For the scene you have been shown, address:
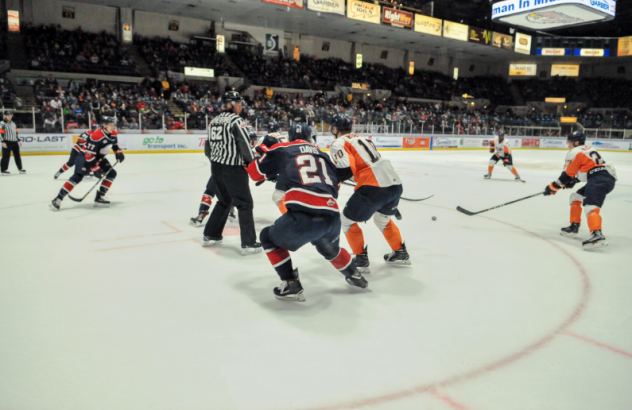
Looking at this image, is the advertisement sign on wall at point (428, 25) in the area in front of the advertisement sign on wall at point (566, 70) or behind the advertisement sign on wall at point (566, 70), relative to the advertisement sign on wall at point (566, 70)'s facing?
in front

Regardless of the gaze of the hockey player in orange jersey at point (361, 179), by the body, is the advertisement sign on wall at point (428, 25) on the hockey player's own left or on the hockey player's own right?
on the hockey player's own right

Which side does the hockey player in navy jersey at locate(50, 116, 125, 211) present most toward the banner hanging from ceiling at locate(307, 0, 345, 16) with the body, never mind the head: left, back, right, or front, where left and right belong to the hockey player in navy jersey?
left

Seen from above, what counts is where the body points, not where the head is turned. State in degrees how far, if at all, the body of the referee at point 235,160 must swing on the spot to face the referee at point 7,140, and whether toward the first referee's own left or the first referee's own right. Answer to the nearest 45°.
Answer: approximately 90° to the first referee's own left

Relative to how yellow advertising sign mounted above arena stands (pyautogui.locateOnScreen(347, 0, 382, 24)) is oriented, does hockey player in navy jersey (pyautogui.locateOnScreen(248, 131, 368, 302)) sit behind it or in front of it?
in front

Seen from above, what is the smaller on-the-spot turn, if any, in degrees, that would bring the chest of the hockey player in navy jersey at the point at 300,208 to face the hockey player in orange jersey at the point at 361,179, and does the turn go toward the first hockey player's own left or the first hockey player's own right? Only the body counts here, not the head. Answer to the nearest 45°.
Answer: approximately 90° to the first hockey player's own right

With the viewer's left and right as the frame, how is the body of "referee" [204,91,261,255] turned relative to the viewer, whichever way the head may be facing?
facing away from the viewer and to the right of the viewer

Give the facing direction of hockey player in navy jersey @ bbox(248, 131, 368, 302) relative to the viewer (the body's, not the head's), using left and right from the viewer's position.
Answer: facing away from the viewer and to the left of the viewer

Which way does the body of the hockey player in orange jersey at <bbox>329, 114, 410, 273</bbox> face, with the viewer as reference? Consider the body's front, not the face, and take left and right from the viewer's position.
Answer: facing away from the viewer and to the left of the viewer

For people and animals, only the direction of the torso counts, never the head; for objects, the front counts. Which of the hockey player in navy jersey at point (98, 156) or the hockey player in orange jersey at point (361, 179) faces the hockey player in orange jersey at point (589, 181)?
the hockey player in navy jersey
